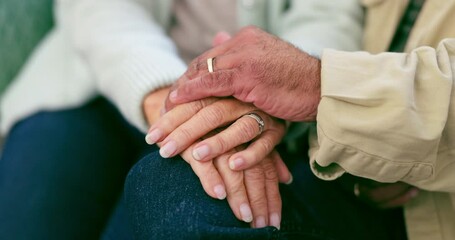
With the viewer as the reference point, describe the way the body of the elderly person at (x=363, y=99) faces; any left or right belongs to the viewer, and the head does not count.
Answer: facing the viewer and to the left of the viewer
